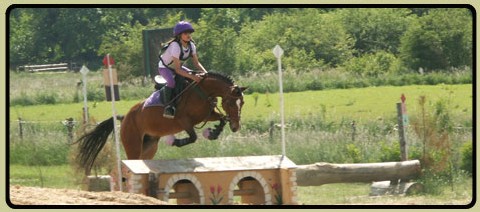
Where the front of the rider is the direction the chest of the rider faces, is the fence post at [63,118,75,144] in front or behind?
behind

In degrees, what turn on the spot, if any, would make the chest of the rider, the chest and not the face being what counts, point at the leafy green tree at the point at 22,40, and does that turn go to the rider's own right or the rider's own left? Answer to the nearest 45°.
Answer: approximately 180°

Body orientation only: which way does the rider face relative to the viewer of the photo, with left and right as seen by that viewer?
facing the viewer and to the right of the viewer

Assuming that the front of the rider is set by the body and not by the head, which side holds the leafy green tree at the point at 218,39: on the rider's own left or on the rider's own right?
on the rider's own left

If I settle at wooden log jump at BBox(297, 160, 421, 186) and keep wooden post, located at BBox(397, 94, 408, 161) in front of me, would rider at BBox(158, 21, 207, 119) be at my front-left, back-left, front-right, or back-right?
back-left

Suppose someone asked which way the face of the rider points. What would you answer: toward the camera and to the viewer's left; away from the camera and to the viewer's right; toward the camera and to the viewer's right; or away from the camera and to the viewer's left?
toward the camera and to the viewer's right

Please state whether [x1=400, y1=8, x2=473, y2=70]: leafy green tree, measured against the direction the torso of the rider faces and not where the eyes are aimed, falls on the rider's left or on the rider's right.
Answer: on the rider's left

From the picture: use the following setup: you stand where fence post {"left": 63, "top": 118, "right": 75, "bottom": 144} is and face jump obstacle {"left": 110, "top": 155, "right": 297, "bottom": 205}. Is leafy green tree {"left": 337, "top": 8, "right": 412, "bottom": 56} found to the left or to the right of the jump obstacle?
left

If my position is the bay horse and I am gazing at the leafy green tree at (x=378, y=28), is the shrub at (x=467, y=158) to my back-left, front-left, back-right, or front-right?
front-right
